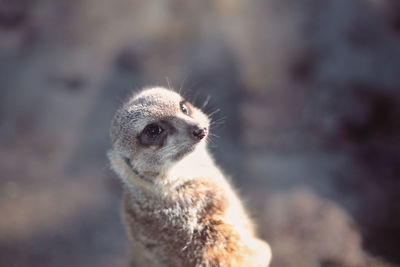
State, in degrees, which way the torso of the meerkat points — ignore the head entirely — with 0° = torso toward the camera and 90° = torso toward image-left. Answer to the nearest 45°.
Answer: approximately 315°
